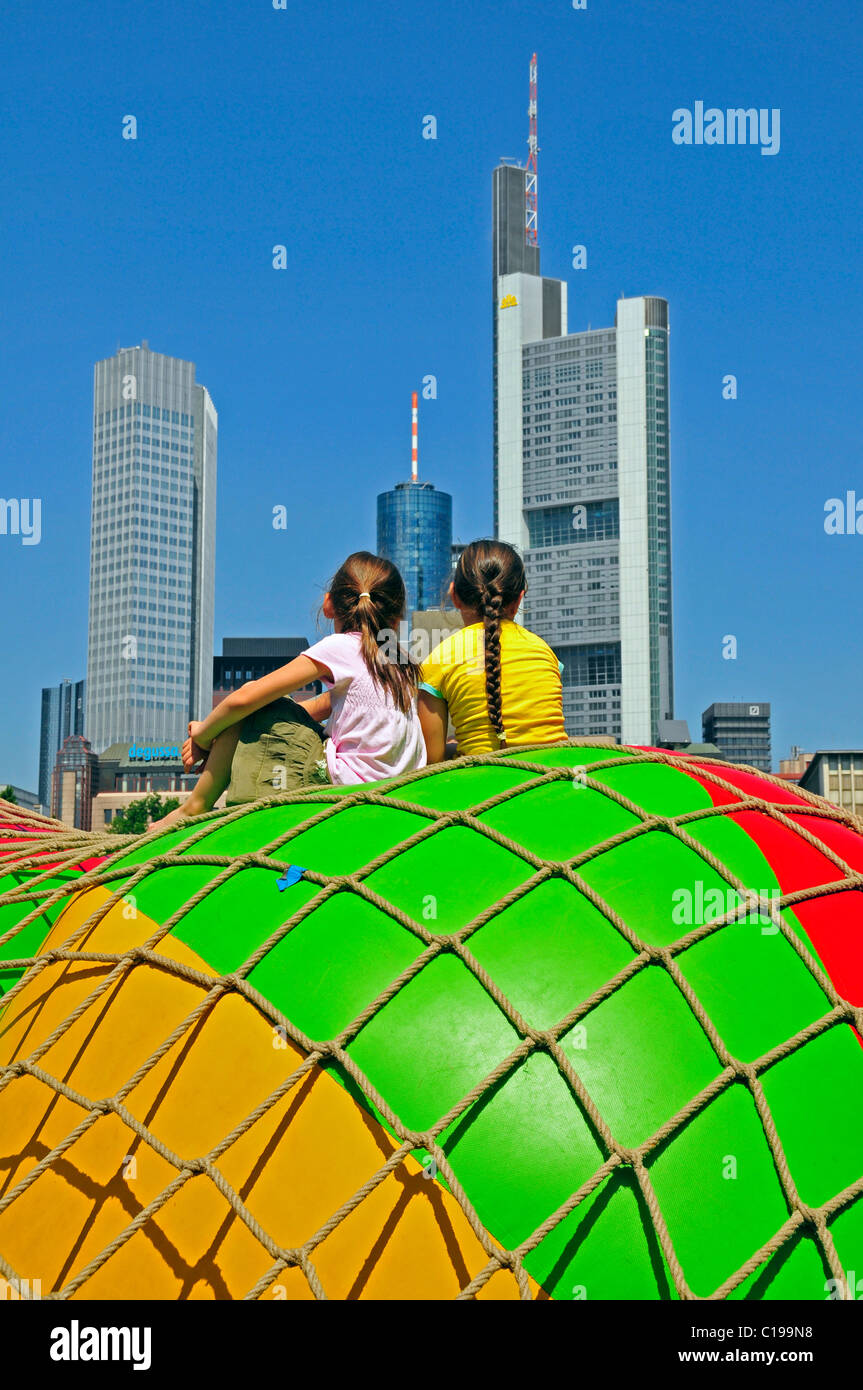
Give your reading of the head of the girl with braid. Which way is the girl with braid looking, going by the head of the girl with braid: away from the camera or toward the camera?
away from the camera

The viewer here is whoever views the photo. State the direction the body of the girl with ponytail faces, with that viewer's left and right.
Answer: facing away from the viewer and to the left of the viewer

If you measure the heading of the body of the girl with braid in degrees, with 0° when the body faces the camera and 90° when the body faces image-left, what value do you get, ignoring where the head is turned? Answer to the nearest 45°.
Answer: approximately 180°

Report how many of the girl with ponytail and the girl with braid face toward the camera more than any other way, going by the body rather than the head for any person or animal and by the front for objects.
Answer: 0
